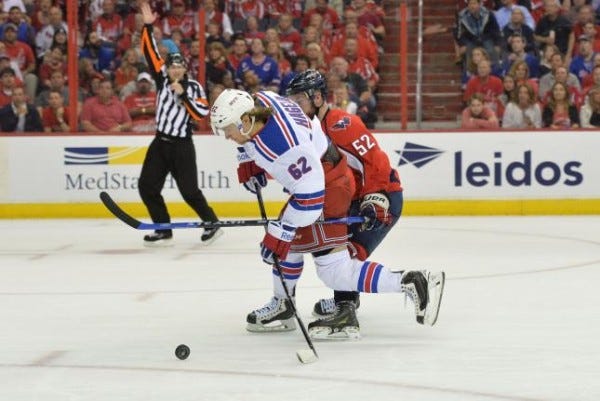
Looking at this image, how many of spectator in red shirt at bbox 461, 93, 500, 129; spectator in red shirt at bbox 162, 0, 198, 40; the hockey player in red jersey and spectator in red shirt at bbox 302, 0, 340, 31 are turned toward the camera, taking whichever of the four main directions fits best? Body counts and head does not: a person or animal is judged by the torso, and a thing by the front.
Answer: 3

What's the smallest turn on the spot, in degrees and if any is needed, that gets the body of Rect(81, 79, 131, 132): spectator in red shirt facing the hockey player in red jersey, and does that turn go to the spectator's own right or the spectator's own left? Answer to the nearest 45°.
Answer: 0° — they already face them

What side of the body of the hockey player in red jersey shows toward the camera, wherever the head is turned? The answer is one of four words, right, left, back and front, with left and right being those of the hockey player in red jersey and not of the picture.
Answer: left

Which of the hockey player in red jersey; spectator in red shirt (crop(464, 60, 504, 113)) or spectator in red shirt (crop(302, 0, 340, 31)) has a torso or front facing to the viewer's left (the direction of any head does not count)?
the hockey player in red jersey

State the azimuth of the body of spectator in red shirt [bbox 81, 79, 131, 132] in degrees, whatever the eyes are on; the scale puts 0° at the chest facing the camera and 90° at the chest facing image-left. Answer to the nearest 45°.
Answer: approximately 0°

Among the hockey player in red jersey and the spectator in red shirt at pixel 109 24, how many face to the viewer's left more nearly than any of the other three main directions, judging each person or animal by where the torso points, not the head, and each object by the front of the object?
1

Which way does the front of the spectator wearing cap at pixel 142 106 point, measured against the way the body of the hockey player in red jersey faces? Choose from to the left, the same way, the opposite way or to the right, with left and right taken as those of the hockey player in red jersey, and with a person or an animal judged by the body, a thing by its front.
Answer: to the left

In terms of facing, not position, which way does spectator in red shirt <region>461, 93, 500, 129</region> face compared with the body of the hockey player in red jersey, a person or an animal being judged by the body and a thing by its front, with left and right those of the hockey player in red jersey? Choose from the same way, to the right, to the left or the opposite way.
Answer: to the left
